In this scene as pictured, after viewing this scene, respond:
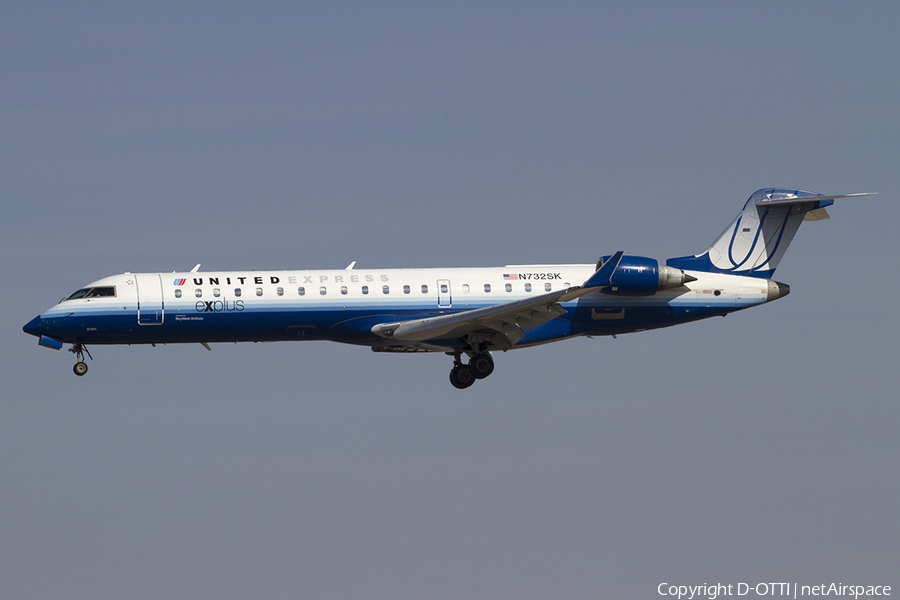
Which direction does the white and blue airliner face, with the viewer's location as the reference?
facing to the left of the viewer
